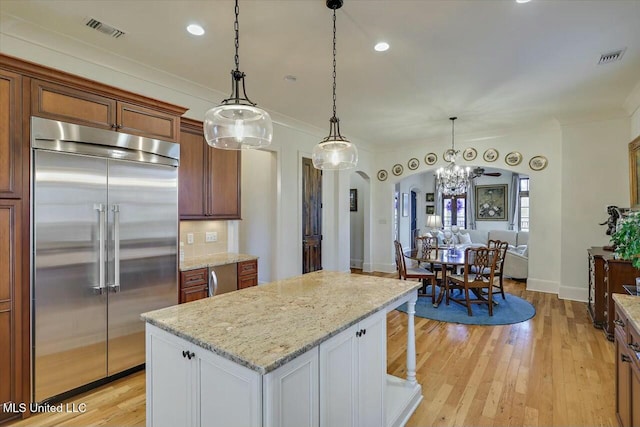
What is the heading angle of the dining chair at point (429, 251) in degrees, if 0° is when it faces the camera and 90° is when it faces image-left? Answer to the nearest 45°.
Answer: approximately 315°

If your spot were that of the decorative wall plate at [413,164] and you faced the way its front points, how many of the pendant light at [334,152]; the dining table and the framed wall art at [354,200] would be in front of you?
2

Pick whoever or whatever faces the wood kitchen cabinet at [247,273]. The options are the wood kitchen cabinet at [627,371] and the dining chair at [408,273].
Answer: the wood kitchen cabinet at [627,371]

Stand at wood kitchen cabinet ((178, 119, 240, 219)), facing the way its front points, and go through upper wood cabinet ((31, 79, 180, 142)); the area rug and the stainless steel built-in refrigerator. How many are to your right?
2

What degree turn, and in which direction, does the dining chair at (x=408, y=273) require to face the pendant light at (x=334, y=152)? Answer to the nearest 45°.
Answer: approximately 90° to its right

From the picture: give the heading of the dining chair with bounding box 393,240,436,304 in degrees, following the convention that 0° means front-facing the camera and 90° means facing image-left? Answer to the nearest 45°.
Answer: approximately 270°

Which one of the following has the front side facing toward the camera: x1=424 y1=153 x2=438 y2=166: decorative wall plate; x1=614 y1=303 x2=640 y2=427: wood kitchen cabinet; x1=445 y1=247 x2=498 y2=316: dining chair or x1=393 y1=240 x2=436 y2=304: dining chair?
the decorative wall plate

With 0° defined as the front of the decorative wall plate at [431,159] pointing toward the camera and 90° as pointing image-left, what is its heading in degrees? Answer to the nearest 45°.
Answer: approximately 0°

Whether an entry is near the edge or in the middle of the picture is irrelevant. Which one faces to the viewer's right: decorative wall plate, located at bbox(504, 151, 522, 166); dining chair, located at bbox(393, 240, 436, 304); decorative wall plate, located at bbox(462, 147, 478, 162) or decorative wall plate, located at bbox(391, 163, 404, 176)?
the dining chair

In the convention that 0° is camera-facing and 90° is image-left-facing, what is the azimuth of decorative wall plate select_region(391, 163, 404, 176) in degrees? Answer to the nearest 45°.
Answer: approximately 0°

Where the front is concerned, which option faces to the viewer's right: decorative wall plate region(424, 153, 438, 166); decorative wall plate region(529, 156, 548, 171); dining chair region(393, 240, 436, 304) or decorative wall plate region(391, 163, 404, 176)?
the dining chair

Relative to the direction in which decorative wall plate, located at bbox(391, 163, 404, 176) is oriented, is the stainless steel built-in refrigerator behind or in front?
in front
